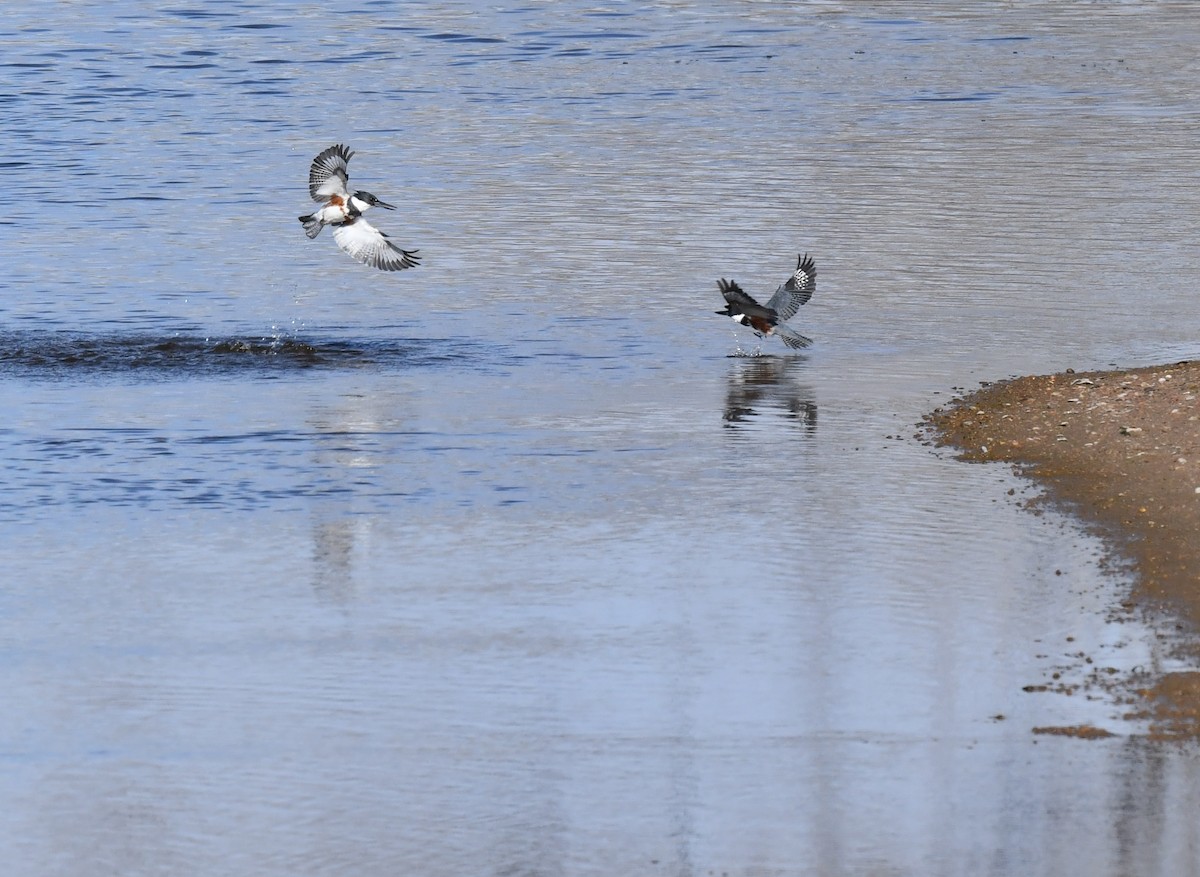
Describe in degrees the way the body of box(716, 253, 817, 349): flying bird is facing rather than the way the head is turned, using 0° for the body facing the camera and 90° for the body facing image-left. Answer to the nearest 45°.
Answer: approximately 90°

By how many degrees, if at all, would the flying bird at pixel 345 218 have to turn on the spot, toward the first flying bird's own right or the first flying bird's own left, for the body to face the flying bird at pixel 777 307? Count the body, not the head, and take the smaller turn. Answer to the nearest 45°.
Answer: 0° — it already faces it

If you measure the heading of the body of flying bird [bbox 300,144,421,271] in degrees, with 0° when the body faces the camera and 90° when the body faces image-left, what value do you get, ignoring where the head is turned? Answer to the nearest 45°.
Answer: approximately 270°

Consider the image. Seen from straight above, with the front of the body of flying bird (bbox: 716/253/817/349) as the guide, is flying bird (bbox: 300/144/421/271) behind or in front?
in front

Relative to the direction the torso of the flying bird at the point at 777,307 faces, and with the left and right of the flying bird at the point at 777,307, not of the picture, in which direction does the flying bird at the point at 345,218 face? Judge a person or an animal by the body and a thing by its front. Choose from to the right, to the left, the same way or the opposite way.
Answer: the opposite way

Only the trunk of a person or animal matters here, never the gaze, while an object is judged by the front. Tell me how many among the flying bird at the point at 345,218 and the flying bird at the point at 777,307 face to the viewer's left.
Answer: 1
